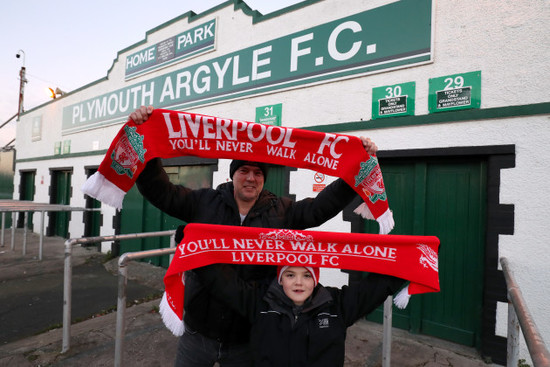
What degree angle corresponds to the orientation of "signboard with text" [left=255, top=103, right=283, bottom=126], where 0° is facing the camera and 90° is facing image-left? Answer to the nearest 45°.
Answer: approximately 45°

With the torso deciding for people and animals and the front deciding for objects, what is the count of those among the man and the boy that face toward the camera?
2

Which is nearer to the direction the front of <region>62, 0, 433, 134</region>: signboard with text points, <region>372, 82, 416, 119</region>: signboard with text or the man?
the man

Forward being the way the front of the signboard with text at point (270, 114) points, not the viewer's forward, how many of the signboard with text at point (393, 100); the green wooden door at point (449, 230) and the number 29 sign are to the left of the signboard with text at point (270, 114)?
3

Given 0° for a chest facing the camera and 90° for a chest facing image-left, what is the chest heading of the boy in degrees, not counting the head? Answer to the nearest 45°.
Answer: approximately 0°

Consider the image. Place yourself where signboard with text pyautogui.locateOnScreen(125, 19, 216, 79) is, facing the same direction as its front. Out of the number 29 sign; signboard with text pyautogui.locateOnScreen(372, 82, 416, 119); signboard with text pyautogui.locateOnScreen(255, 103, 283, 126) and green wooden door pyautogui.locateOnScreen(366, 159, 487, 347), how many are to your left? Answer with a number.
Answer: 4

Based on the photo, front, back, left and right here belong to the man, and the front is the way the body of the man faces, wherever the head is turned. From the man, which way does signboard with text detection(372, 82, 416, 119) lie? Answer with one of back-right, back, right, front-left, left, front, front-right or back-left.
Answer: back-left

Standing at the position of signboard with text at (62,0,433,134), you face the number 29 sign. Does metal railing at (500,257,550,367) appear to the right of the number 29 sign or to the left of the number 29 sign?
right

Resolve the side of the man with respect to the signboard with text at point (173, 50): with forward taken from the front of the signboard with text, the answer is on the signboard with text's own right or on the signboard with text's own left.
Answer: on the signboard with text's own left

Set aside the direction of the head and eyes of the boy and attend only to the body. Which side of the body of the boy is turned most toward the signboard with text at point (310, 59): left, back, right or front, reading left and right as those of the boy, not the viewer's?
back
